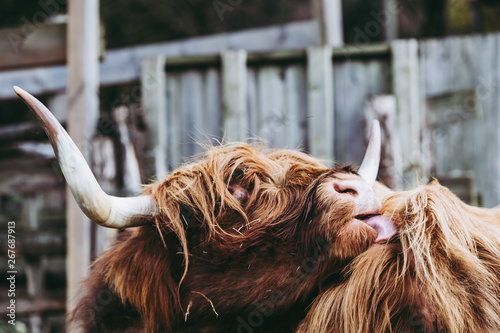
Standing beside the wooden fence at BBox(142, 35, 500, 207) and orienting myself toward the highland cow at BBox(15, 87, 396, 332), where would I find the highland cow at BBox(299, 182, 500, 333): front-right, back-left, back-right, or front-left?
front-left

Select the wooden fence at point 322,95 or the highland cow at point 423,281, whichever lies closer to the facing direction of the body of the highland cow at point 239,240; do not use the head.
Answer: the highland cow

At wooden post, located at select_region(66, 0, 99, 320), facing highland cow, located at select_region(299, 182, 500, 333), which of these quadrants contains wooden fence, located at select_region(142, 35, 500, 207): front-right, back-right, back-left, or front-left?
front-left

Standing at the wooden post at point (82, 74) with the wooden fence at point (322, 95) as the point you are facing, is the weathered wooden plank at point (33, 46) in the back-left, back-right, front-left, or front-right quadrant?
back-left

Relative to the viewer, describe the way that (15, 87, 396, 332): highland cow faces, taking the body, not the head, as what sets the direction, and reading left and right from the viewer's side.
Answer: facing the viewer and to the right of the viewer

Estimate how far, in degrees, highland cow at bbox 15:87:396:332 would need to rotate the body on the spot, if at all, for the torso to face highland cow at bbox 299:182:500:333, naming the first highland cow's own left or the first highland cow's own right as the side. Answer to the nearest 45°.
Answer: approximately 45° to the first highland cow's own left

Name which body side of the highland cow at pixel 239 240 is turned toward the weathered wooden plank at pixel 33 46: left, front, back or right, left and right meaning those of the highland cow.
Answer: back

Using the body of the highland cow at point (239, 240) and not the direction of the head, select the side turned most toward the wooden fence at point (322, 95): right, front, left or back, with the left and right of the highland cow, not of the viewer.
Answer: left

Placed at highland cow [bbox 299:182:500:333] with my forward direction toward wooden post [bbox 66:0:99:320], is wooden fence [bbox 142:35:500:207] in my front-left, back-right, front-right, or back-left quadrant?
front-right

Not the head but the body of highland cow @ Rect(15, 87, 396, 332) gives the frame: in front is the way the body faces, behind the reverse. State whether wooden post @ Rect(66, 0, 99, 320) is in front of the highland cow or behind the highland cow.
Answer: behind
